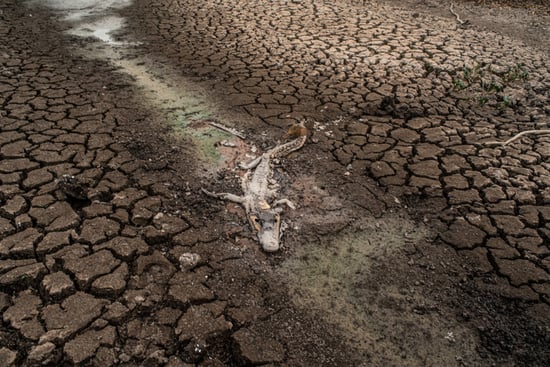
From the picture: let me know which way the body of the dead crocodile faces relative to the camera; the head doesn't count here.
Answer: toward the camera

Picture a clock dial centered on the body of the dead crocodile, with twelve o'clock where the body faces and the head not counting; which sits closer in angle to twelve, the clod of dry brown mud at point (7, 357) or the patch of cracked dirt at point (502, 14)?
the clod of dry brown mud

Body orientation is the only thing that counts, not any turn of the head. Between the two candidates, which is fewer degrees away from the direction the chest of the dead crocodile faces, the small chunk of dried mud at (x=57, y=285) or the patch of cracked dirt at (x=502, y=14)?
the small chunk of dried mud

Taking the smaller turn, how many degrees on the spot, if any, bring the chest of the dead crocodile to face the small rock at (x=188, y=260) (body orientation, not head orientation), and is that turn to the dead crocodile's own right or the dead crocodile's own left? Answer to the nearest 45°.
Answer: approximately 45° to the dead crocodile's own right

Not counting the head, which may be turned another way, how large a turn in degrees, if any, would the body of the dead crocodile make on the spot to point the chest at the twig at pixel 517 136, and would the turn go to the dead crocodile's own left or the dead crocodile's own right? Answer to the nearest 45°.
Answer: approximately 90° to the dead crocodile's own left

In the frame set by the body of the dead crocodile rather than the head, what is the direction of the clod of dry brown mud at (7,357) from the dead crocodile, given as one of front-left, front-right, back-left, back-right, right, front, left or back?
front-right

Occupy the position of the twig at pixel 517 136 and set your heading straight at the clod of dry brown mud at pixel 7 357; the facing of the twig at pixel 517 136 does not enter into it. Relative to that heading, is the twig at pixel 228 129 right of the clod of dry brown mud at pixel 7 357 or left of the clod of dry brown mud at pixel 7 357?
right

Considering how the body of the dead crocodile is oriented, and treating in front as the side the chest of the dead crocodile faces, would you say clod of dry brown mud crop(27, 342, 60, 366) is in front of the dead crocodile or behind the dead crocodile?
in front

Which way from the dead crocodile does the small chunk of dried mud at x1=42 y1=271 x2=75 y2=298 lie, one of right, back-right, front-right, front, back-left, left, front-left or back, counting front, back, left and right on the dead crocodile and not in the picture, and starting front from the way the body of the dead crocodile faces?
front-right

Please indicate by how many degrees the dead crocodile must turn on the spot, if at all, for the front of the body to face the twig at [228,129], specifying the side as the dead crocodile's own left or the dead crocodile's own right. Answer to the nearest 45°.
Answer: approximately 180°

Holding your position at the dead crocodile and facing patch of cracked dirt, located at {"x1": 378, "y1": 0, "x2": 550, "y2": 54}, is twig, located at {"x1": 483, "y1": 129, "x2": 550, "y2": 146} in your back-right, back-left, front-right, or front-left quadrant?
front-right

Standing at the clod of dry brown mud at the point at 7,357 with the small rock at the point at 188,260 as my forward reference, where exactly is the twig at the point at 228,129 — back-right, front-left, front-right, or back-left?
front-left

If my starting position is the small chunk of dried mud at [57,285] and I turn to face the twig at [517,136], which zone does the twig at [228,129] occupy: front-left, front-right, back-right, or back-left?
front-left

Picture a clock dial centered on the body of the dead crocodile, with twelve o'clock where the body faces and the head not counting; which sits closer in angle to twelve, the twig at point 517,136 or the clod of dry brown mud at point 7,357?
the clod of dry brown mud

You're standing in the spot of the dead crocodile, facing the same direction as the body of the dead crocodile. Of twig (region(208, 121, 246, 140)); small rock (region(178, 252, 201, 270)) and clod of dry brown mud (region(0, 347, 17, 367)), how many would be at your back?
1
